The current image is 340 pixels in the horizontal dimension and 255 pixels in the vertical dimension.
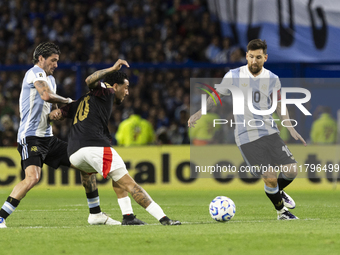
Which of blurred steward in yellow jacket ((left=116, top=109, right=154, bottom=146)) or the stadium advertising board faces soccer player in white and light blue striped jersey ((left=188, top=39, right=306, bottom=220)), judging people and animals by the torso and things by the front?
the stadium advertising board

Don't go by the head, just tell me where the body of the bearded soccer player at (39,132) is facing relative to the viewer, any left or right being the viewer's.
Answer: facing to the right of the viewer

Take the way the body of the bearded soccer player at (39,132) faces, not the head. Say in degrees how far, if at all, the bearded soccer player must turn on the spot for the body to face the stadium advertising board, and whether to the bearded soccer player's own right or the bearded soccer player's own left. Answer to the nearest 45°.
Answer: approximately 45° to the bearded soccer player's own left

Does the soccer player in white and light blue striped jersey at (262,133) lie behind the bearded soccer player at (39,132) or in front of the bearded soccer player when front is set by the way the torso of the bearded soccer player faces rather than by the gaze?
in front
